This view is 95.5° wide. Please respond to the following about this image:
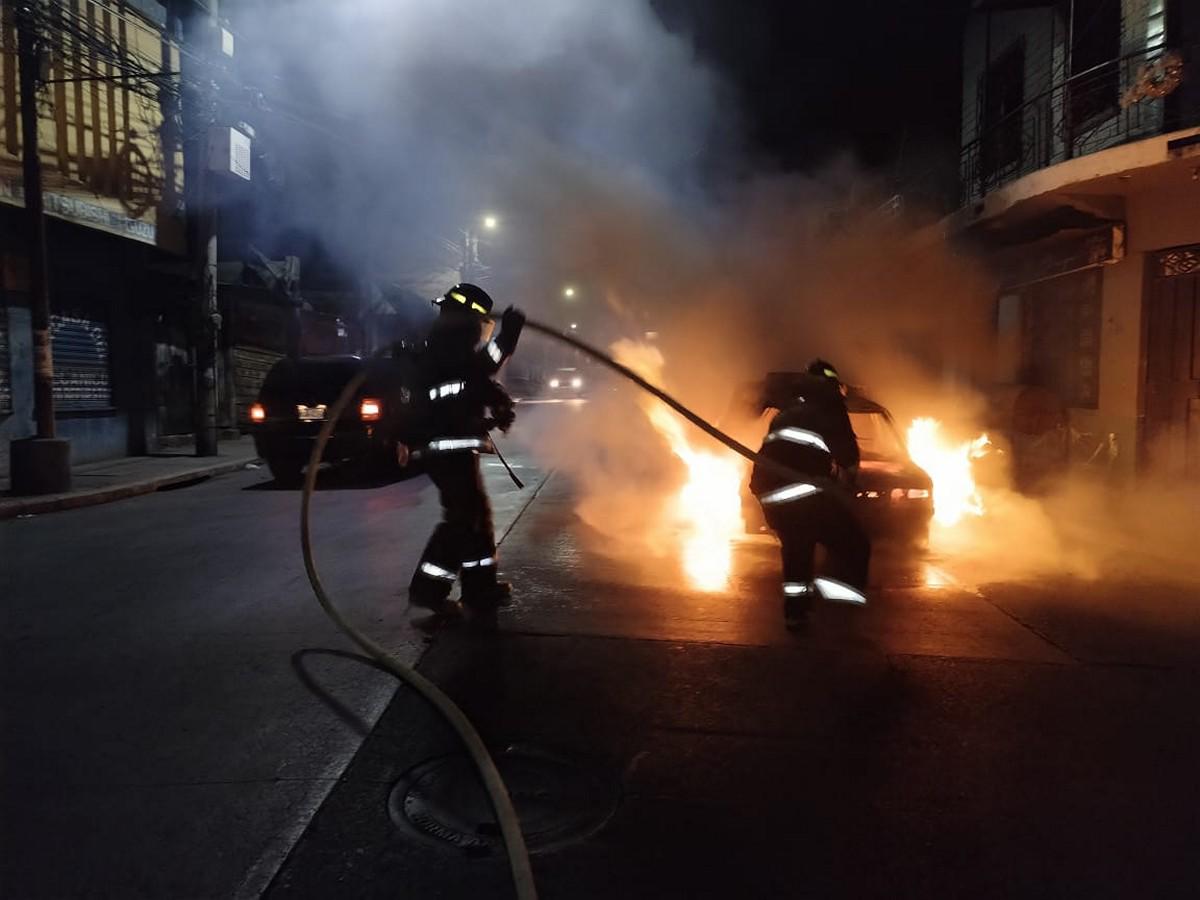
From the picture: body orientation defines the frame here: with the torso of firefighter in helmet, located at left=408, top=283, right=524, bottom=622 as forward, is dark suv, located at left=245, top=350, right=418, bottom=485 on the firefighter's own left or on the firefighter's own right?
on the firefighter's own left

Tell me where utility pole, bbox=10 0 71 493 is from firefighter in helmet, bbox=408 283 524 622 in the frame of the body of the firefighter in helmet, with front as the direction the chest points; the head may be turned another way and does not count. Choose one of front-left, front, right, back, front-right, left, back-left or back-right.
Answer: back-left

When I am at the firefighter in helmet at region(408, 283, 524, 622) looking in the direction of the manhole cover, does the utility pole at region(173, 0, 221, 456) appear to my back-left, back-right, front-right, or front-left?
back-right

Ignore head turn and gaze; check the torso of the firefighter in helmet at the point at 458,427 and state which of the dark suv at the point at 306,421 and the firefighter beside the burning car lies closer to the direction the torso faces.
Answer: the firefighter beside the burning car

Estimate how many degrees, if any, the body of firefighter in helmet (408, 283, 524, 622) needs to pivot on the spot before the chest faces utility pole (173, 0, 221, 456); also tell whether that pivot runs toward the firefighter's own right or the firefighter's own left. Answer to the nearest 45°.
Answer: approximately 135° to the firefighter's own left

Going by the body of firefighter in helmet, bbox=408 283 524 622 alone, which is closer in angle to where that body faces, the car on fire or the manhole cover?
the car on fire

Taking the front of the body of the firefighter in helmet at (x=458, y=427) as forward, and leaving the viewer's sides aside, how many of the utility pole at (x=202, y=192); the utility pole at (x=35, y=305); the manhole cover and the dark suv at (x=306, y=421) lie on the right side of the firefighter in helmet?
1

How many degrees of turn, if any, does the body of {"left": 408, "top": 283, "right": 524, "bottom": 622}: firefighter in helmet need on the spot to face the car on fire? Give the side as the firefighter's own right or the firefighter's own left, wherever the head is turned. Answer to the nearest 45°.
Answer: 0° — they already face it

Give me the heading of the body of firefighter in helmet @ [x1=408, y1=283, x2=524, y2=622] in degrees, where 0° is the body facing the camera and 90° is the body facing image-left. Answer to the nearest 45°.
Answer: approximately 270°

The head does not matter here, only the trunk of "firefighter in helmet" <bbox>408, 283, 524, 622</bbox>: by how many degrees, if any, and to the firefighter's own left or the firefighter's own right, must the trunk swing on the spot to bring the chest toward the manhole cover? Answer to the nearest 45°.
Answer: approximately 90° to the firefighter's own right
